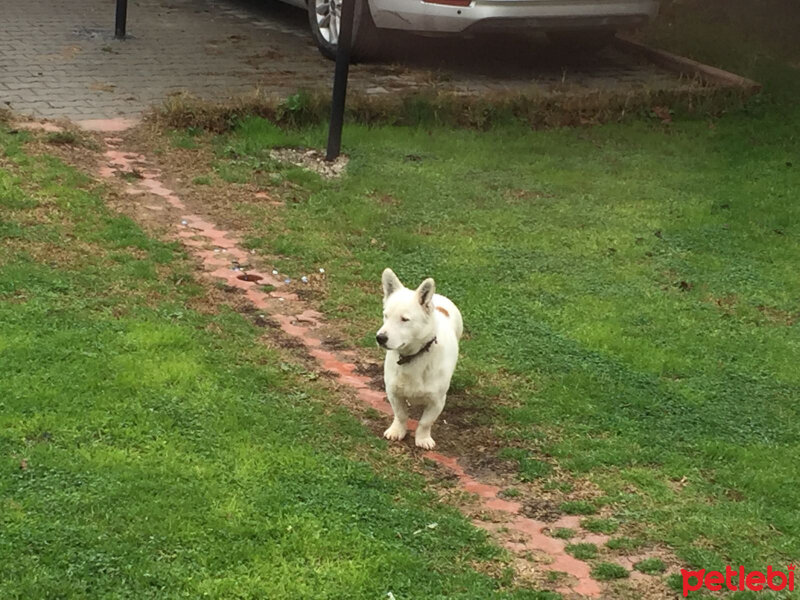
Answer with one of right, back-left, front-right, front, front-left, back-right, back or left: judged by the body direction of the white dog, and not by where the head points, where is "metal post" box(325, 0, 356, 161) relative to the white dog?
back-right

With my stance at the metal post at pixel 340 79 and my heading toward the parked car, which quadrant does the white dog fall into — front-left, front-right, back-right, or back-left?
back-right

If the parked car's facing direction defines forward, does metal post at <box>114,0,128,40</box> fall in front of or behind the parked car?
in front

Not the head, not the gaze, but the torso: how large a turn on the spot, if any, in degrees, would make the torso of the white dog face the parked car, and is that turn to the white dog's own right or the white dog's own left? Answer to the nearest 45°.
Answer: approximately 135° to the white dog's own right

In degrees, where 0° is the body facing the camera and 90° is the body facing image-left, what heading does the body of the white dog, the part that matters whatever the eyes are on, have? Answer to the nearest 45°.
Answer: approximately 45°

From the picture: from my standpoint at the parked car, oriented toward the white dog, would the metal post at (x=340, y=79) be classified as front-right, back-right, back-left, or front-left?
front-right

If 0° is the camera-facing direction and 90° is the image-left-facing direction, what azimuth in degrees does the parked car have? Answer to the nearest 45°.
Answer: approximately 135°

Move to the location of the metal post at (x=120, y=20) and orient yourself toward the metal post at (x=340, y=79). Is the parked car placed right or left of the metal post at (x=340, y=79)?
left

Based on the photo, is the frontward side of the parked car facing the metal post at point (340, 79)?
no

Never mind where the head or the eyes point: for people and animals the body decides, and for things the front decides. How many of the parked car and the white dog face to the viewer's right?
0

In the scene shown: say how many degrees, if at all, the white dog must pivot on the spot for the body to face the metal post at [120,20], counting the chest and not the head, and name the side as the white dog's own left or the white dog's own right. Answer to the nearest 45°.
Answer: approximately 90° to the white dog's own right

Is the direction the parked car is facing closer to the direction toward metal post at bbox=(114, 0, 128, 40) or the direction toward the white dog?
the metal post
